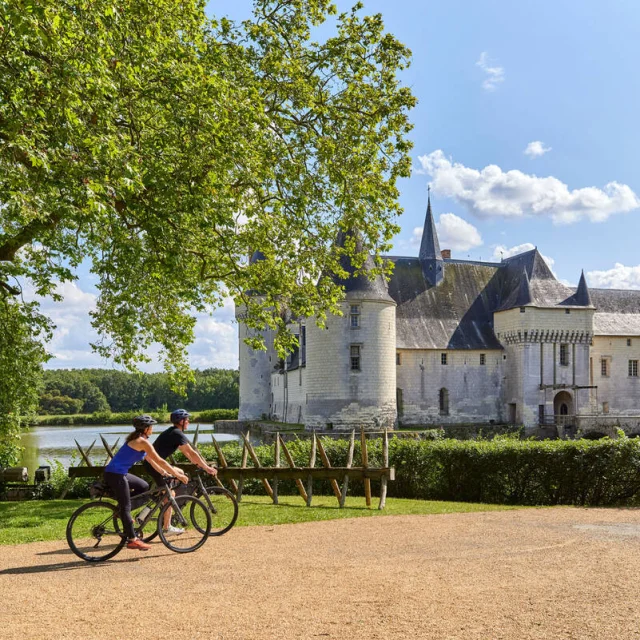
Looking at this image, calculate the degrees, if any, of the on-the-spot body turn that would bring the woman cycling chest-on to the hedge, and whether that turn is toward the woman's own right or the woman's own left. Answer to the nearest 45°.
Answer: approximately 45° to the woman's own left

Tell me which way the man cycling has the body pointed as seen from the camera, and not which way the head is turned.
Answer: to the viewer's right

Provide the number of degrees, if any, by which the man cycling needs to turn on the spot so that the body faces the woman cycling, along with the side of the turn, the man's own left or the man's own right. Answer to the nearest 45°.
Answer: approximately 135° to the man's own right

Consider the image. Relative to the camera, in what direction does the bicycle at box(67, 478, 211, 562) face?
facing to the right of the viewer

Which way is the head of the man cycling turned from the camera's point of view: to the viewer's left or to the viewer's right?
to the viewer's right

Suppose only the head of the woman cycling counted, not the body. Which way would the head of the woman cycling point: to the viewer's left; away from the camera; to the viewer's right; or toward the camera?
to the viewer's right

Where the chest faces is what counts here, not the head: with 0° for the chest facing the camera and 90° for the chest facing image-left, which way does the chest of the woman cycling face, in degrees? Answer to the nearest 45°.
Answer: approximately 270°

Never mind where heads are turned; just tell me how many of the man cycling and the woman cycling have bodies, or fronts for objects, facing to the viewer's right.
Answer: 2

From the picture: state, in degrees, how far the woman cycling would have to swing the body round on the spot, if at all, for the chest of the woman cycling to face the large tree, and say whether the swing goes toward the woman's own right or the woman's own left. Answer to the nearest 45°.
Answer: approximately 90° to the woman's own left

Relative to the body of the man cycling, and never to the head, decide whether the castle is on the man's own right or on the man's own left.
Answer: on the man's own left
